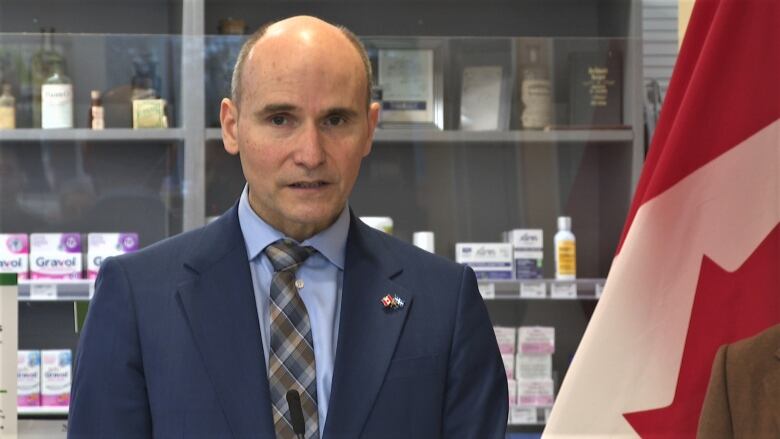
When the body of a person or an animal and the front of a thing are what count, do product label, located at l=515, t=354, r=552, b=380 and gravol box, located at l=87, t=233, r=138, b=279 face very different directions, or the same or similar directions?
same or similar directions

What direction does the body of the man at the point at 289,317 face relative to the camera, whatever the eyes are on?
toward the camera

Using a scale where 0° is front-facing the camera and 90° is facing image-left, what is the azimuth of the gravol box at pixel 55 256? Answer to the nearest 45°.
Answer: approximately 0°

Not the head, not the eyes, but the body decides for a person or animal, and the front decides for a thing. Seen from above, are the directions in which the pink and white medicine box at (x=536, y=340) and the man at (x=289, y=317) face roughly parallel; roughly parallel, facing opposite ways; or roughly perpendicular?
roughly parallel

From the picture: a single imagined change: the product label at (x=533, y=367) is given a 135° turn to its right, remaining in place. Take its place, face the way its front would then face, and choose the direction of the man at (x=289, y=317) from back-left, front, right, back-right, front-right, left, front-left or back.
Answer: back-left

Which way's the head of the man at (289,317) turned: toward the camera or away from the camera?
toward the camera

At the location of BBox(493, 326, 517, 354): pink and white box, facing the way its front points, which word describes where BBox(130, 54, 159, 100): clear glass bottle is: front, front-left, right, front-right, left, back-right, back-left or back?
right

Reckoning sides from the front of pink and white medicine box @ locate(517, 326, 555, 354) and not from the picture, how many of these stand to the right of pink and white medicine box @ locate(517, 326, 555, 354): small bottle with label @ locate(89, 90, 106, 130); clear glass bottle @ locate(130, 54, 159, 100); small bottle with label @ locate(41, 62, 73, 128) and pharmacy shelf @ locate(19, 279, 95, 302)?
4

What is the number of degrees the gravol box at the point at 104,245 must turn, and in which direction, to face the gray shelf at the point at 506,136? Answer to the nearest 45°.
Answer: approximately 90° to its left

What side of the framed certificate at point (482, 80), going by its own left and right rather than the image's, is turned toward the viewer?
front

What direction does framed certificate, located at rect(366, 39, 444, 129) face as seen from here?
toward the camera

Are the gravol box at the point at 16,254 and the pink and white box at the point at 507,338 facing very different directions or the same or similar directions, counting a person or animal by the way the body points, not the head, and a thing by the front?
same or similar directions

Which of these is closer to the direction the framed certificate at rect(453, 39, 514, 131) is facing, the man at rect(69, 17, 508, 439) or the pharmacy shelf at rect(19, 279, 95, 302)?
the man

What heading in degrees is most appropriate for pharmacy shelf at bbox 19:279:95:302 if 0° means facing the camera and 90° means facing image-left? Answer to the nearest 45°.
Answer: approximately 0°
